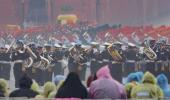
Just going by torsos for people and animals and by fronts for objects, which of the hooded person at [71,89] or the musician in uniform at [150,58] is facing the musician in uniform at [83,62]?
the hooded person

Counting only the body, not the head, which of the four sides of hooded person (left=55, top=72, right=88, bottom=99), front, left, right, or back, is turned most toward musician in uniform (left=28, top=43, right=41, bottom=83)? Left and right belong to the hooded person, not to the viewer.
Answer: front

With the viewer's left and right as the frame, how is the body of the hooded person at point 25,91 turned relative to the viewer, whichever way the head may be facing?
facing away from the viewer

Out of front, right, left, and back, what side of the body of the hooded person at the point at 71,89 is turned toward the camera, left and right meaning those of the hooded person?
back

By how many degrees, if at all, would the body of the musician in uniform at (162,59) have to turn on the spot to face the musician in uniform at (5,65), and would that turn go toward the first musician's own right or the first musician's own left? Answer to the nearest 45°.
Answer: approximately 90° to the first musician's own right

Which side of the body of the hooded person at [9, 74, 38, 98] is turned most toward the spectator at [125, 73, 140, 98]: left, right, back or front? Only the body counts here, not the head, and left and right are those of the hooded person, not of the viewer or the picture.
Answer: right
